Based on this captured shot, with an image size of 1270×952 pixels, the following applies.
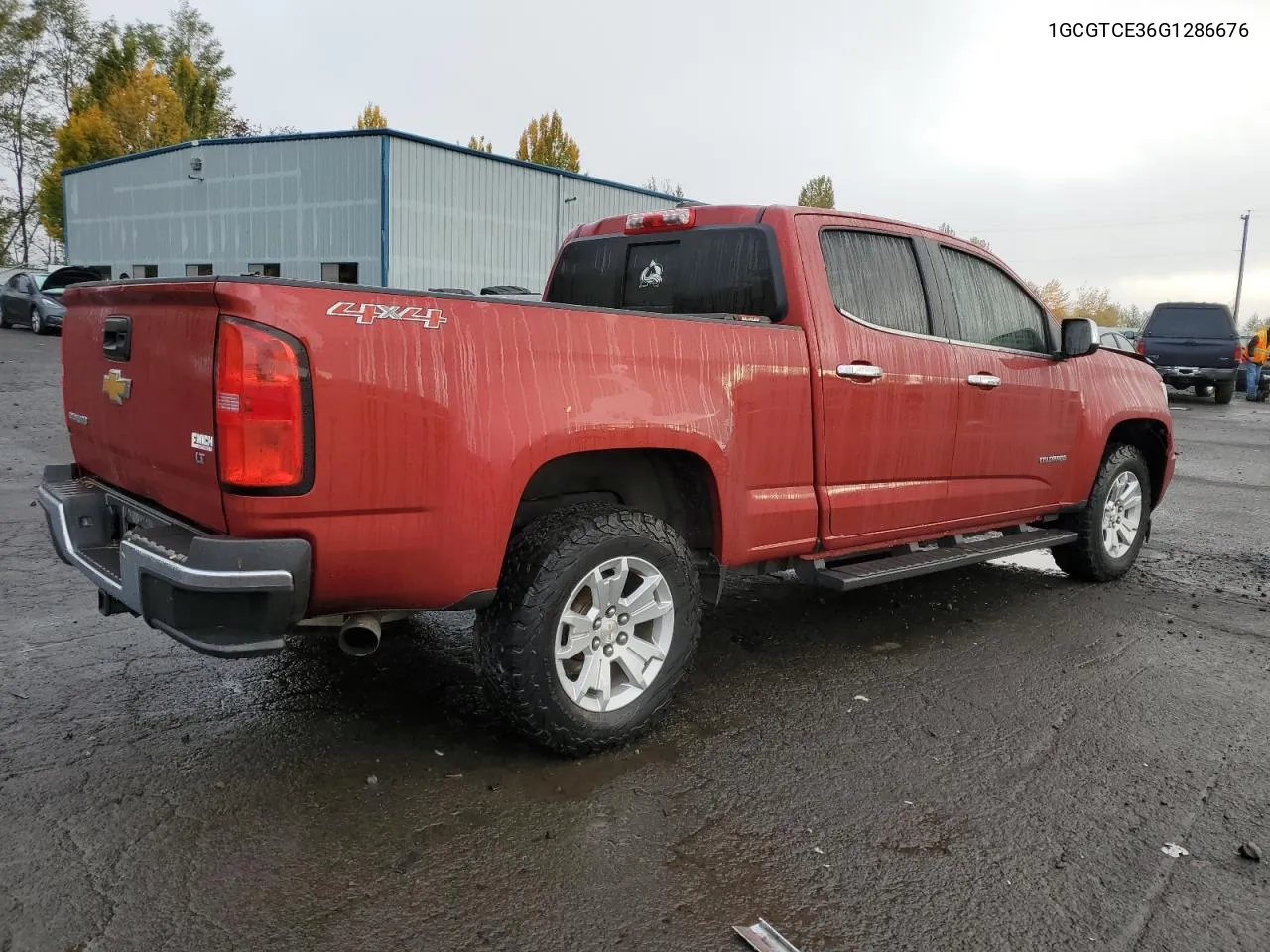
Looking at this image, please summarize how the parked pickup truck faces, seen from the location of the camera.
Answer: facing away from the viewer

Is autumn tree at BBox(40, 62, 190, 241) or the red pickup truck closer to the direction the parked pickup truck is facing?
the autumn tree

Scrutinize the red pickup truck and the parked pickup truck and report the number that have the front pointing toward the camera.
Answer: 0

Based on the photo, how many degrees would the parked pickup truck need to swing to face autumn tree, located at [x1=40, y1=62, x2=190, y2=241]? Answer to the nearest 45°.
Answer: approximately 90° to its left

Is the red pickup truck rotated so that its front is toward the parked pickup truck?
yes

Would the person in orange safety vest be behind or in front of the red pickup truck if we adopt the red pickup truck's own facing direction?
in front

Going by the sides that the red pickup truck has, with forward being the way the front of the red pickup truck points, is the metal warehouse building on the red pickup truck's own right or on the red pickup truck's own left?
on the red pickup truck's own left

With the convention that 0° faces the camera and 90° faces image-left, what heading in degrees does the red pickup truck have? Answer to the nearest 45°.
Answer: approximately 225°

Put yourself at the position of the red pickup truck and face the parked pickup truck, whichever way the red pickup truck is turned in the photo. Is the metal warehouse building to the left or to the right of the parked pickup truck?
left

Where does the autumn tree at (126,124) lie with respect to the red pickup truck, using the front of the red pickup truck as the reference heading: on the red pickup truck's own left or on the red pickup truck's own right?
on the red pickup truck's own left

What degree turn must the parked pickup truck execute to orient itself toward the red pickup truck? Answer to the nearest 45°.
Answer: approximately 180°

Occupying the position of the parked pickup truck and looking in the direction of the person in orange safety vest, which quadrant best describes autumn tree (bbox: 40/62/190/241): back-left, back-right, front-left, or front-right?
back-left
